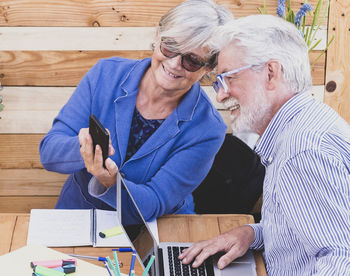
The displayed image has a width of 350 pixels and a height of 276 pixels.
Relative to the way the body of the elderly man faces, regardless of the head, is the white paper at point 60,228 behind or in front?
in front

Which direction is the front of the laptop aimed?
to the viewer's right

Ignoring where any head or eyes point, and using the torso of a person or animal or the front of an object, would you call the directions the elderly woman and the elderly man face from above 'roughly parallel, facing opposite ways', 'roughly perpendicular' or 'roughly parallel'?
roughly perpendicular

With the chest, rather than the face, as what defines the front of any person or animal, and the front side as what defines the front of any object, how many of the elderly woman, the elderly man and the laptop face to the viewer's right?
1

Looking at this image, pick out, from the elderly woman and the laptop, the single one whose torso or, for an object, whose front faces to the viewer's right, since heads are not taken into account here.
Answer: the laptop

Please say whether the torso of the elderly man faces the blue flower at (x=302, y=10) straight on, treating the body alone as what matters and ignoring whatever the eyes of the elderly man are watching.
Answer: no

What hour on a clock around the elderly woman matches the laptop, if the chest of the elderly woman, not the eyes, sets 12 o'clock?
The laptop is roughly at 12 o'clock from the elderly woman.

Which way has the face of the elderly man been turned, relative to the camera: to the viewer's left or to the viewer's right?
to the viewer's left

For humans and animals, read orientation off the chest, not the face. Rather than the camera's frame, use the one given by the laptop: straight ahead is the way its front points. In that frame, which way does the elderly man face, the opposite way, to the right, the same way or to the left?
the opposite way

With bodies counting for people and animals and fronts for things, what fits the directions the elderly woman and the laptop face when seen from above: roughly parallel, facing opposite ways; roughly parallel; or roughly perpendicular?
roughly perpendicular

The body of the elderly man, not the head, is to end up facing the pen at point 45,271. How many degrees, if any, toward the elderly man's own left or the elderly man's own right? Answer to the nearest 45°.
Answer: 0° — they already face it

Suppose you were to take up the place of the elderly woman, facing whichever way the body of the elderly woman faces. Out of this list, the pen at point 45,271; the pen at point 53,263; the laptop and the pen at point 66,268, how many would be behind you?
0

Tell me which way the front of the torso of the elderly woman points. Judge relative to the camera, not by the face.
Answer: toward the camera

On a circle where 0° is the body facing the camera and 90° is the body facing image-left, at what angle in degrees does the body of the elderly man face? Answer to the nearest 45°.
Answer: approximately 90°
